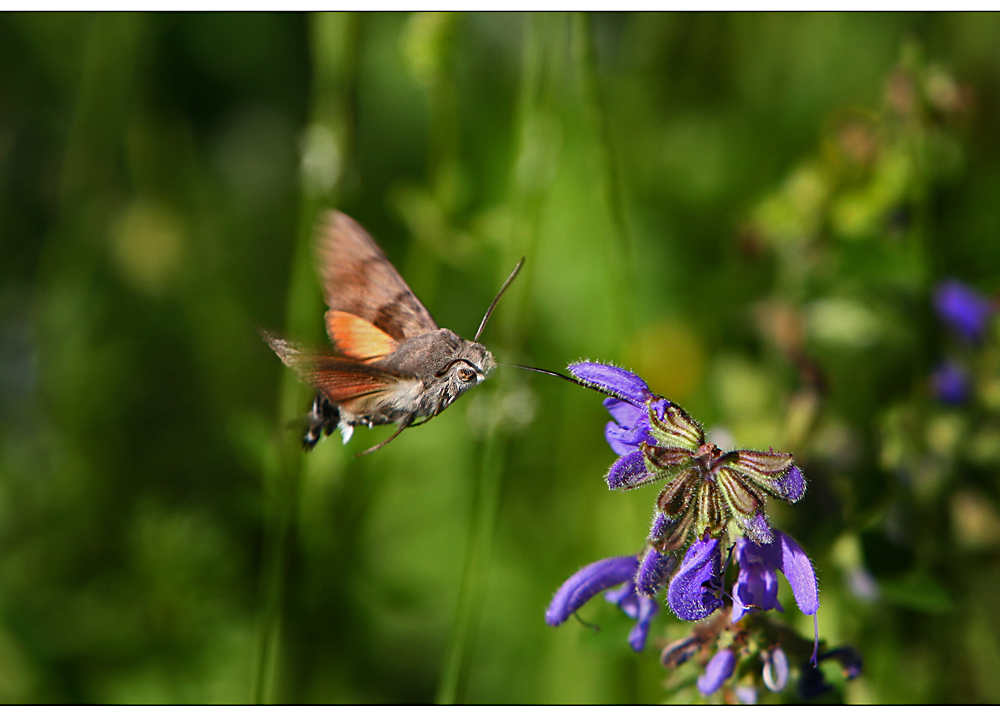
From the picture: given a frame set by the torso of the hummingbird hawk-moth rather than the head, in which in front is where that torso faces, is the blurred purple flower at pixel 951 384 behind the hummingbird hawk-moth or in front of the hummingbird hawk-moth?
in front

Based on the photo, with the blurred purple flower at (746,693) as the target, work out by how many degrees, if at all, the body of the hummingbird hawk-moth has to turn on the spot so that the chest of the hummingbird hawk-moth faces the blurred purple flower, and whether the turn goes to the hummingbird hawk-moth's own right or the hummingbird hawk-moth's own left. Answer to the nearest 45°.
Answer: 0° — it already faces it

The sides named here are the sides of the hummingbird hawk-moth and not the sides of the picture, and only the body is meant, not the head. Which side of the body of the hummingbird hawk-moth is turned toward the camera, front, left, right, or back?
right

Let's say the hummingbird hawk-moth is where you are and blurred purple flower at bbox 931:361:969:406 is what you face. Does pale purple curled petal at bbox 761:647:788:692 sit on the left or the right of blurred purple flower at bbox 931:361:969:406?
right

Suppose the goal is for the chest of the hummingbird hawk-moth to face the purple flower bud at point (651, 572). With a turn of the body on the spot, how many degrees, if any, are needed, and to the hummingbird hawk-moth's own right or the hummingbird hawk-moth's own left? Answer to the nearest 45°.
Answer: approximately 45° to the hummingbird hawk-moth's own right

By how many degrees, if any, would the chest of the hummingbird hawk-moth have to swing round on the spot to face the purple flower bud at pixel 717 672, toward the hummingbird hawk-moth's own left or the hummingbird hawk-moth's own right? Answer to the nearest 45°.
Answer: approximately 45° to the hummingbird hawk-moth's own right

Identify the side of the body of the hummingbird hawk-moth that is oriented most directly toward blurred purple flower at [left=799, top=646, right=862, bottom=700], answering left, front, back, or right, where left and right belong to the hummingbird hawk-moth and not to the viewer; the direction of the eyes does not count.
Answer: front

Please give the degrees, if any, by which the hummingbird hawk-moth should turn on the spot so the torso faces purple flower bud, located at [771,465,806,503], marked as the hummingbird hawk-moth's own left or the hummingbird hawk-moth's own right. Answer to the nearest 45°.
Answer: approximately 45° to the hummingbird hawk-moth's own right

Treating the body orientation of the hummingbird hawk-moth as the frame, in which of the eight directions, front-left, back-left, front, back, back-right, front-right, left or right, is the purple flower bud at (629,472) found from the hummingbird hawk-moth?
front-right
